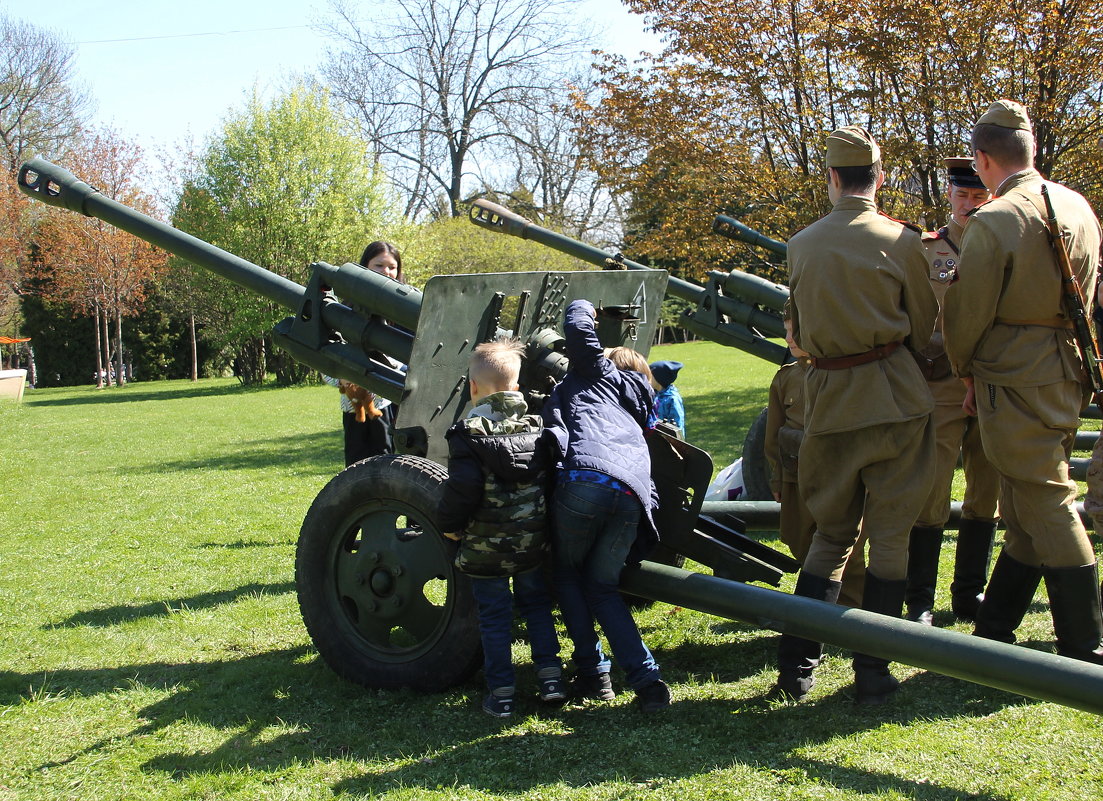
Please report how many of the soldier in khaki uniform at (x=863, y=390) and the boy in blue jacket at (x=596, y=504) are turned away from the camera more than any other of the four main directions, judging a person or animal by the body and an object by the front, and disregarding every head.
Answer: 2

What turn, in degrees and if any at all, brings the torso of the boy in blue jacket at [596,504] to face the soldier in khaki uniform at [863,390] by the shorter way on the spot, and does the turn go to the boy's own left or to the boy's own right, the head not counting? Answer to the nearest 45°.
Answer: approximately 90° to the boy's own right

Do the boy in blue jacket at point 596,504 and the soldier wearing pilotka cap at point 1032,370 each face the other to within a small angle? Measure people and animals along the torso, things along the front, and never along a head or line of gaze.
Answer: no

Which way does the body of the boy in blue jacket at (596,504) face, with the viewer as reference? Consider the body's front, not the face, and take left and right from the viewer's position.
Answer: facing away from the viewer

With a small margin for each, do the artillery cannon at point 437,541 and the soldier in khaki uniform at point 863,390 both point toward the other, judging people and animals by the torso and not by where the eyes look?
no

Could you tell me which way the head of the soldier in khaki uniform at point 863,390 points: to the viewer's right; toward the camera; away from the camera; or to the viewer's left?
away from the camera

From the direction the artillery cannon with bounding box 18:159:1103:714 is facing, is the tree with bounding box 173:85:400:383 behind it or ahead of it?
ahead

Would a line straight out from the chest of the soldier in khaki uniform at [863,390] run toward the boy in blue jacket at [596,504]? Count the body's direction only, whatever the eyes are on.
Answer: no

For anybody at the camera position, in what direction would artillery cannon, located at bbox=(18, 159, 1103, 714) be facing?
facing away from the viewer and to the left of the viewer

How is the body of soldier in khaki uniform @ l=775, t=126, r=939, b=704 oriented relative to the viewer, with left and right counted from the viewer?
facing away from the viewer

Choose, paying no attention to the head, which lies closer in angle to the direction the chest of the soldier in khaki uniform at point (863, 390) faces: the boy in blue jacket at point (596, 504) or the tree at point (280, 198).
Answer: the tree

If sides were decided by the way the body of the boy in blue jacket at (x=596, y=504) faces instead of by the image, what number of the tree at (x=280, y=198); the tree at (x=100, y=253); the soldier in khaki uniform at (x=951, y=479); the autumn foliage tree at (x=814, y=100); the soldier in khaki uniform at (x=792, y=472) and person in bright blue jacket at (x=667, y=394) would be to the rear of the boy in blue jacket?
0

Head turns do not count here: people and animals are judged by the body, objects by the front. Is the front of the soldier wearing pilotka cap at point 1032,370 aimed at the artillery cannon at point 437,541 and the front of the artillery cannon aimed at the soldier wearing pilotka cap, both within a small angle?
no

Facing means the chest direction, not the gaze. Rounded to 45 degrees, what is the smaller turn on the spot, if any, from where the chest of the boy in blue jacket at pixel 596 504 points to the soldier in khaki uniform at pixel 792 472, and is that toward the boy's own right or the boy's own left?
approximately 45° to the boy's own right

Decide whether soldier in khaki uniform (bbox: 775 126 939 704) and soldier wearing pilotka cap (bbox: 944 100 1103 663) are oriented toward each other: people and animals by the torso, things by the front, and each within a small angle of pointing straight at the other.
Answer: no

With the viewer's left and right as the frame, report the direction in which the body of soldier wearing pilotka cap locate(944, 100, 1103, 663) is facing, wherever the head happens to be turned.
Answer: facing away from the viewer and to the left of the viewer
